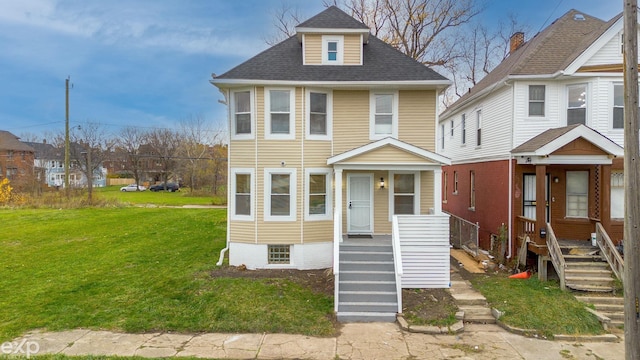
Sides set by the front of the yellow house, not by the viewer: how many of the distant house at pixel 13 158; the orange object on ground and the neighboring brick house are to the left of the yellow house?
2

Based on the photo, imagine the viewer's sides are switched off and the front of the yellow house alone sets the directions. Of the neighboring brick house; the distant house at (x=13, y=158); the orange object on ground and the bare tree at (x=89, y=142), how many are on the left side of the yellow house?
2

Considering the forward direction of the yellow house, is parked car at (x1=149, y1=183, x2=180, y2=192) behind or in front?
behind

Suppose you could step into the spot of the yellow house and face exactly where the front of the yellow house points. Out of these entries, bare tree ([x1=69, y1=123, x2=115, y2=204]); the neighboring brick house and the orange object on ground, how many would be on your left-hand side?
2

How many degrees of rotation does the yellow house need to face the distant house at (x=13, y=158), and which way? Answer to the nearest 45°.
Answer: approximately 135° to its right

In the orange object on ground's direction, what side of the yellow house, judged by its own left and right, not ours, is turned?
left

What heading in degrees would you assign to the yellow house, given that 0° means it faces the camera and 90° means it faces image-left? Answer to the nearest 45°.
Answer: approximately 0°

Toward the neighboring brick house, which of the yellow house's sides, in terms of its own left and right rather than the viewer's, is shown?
left

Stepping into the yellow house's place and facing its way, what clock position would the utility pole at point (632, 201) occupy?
The utility pole is roughly at 11 o'clock from the yellow house.
